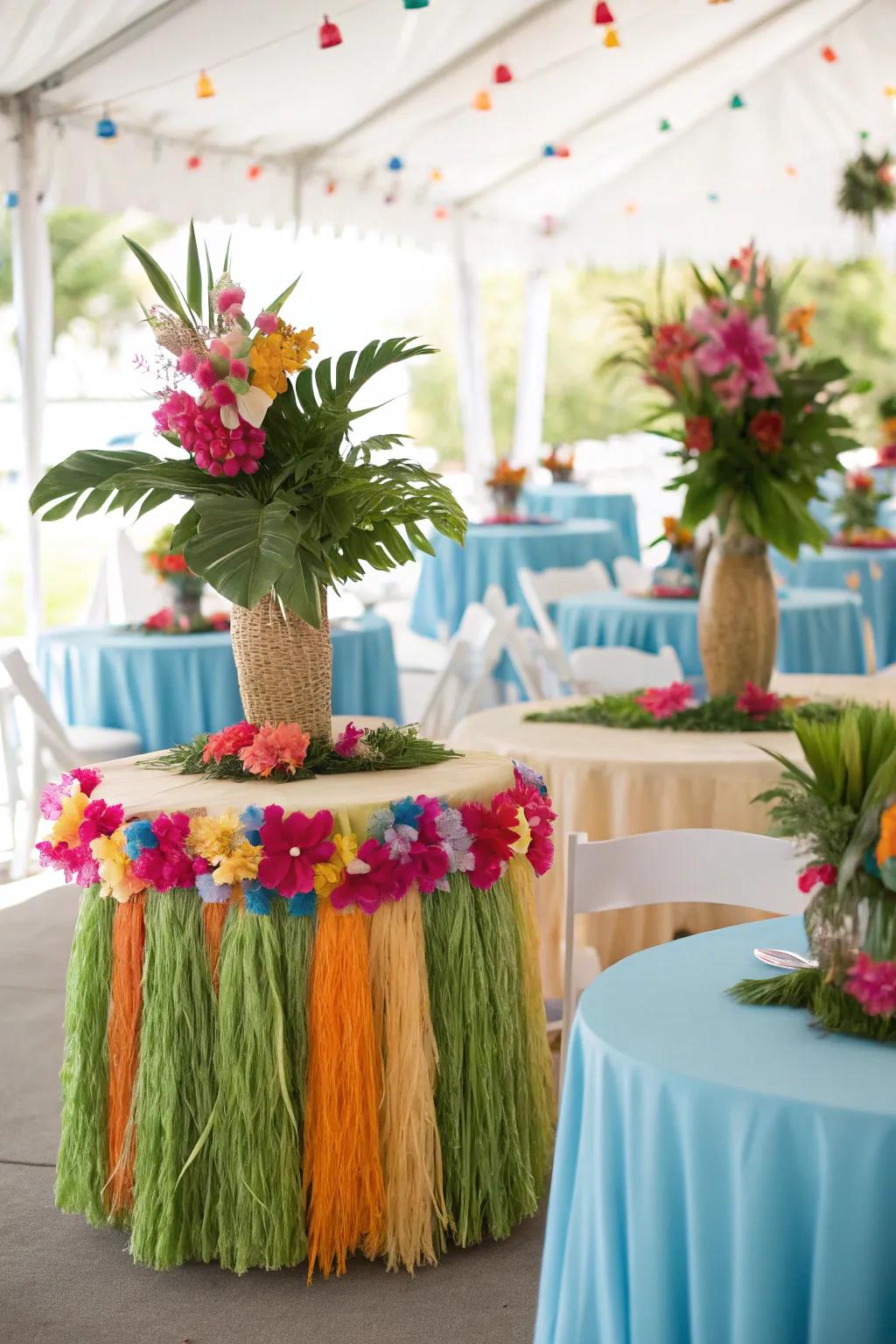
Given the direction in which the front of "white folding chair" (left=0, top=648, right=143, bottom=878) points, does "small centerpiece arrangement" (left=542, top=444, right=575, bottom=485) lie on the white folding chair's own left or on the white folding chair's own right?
on the white folding chair's own left

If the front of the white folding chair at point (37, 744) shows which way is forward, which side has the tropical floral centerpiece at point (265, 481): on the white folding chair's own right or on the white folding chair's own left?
on the white folding chair's own right

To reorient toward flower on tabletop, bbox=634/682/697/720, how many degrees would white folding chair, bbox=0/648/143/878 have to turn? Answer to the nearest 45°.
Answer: approximately 45° to its right

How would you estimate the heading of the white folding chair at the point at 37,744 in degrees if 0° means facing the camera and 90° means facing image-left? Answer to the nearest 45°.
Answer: approximately 270°

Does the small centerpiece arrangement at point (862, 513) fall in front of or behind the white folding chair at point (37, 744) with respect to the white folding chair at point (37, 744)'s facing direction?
in front

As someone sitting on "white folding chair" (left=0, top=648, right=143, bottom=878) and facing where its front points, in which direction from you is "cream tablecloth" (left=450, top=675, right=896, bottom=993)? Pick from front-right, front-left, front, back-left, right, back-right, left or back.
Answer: front-right

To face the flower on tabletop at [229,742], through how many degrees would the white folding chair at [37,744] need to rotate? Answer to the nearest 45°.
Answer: approximately 90° to its right

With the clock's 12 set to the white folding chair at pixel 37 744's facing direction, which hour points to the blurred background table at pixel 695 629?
The blurred background table is roughly at 12 o'clock from the white folding chair.

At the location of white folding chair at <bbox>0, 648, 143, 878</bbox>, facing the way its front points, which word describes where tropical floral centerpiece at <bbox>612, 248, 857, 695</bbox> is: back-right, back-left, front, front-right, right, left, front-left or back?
front-right

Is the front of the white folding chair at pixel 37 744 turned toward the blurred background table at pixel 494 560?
no

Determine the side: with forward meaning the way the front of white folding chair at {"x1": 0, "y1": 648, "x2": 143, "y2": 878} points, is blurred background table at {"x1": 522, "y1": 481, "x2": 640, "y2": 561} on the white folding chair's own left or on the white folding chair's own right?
on the white folding chair's own left

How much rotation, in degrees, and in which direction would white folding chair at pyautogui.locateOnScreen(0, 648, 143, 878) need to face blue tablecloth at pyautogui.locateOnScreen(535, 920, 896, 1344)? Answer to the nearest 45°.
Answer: approximately 90° to its right

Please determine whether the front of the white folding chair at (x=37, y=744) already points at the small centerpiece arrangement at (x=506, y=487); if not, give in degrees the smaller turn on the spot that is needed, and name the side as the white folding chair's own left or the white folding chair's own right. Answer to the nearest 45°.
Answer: approximately 45° to the white folding chair's own left

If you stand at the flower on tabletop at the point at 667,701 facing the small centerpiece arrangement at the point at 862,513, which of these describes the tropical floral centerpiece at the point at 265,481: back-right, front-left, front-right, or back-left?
back-left
